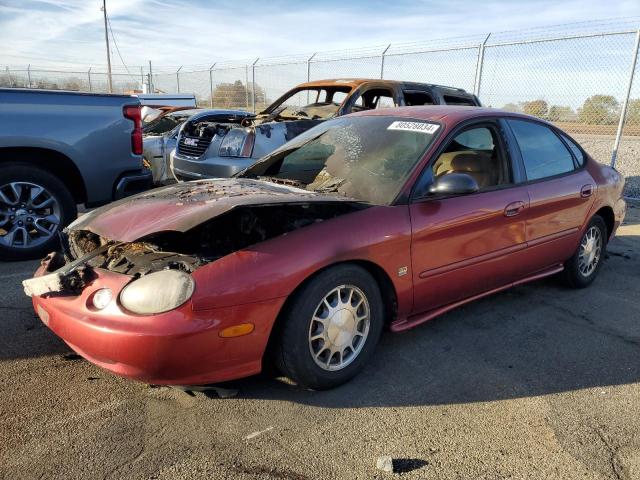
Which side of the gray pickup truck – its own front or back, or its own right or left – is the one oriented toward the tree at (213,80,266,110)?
right

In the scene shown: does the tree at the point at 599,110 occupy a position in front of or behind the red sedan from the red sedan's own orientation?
behind

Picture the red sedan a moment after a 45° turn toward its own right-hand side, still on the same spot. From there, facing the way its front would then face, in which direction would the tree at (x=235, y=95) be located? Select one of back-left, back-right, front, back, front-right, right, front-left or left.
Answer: right

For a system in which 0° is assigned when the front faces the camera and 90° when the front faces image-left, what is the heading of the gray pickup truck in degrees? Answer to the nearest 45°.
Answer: approximately 90°

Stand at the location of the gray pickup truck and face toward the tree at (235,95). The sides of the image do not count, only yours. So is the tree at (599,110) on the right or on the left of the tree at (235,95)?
right

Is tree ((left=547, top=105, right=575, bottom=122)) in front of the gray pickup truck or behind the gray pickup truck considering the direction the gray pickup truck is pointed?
behind

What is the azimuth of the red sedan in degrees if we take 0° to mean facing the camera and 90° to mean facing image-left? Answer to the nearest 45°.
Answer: approximately 45°

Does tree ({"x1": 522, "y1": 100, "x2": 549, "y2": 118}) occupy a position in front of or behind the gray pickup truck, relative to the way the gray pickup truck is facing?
behind

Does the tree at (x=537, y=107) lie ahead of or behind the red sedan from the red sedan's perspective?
behind
